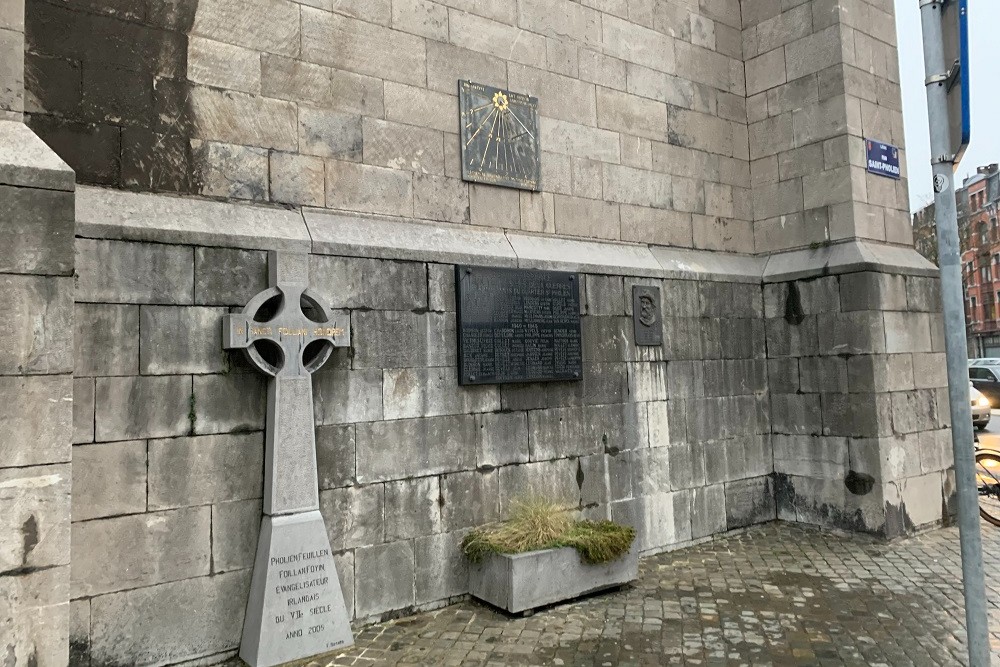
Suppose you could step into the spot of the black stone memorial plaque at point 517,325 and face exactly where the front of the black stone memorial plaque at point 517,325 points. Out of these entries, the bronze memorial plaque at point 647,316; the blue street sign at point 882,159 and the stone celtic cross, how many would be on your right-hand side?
1

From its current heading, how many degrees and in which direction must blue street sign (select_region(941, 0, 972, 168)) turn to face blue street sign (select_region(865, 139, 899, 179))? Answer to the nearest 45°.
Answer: approximately 90° to its left

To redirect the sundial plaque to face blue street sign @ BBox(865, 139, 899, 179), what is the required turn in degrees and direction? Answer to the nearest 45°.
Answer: approximately 45° to its left

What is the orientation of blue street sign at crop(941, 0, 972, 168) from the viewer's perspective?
to the viewer's right

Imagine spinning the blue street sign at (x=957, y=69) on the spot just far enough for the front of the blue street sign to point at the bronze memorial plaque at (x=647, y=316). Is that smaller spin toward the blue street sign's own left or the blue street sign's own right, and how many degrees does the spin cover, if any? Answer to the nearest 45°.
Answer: approximately 135° to the blue street sign's own left

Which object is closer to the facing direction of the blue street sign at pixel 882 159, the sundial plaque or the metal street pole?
the metal street pole

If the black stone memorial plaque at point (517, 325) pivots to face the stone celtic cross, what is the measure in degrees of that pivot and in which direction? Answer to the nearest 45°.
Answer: approximately 90° to its right

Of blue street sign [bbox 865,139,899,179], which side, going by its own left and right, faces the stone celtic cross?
right

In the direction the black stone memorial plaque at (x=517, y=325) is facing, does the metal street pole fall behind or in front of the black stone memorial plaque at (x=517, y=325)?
in front

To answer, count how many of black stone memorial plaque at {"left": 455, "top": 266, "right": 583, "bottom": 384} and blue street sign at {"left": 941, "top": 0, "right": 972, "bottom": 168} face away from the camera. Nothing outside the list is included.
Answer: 0

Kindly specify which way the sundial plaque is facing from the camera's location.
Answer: facing the viewer and to the right of the viewer

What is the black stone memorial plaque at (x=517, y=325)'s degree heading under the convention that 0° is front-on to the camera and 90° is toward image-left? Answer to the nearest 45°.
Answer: approximately 315°
